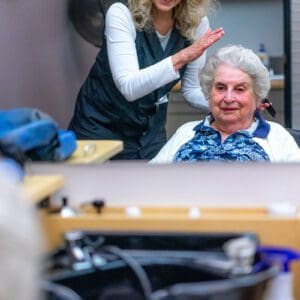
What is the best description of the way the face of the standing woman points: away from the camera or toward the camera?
toward the camera

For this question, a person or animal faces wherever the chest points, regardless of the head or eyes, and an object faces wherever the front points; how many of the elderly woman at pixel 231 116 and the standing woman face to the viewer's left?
0

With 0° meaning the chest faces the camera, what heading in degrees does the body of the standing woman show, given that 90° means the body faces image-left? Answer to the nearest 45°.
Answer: approximately 315°

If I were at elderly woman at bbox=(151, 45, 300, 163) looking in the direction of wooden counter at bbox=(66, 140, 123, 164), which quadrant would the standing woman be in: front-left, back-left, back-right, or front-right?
front-right

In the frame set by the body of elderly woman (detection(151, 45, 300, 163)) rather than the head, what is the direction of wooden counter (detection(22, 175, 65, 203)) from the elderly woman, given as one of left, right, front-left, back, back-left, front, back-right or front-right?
front-right

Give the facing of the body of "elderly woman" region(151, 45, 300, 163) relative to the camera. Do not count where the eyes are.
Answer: toward the camera
